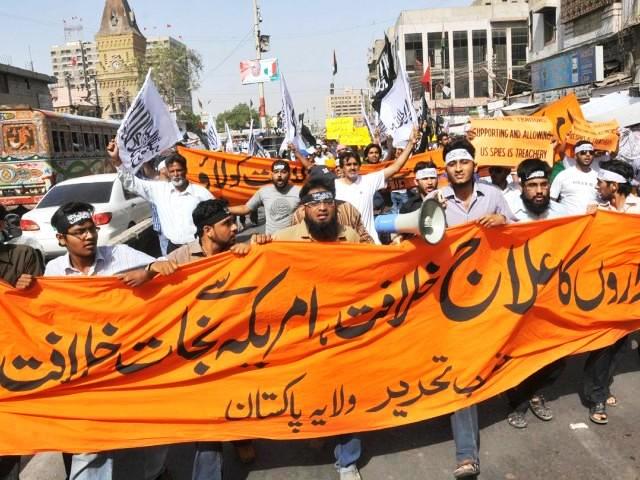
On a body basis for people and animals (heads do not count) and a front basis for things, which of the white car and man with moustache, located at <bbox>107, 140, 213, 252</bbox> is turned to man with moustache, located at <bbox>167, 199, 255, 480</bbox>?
man with moustache, located at <bbox>107, 140, 213, 252</bbox>

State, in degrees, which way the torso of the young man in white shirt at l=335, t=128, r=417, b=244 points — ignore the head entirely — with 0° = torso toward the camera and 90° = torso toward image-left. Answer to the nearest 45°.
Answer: approximately 0°

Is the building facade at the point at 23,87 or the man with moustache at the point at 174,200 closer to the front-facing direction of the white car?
the building facade

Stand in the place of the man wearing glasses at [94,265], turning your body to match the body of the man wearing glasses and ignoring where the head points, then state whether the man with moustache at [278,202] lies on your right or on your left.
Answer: on your left

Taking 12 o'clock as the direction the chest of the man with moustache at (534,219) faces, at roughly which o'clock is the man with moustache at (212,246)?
the man with moustache at (212,246) is roughly at 2 o'clock from the man with moustache at (534,219).

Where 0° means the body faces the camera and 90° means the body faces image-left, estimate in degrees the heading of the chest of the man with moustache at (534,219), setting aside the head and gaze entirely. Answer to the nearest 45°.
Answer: approximately 0°

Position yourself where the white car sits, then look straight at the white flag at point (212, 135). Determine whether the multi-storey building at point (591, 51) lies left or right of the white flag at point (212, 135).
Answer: right
